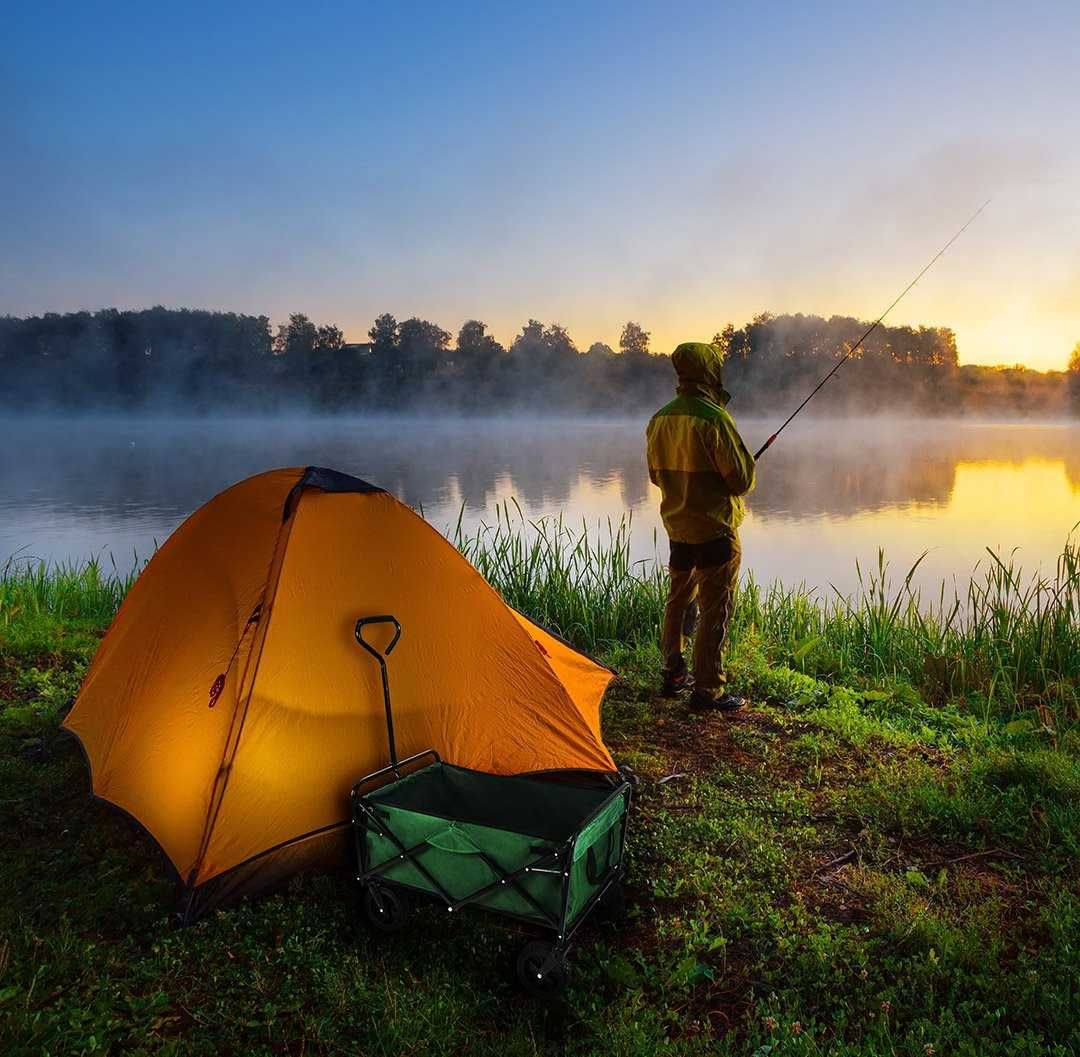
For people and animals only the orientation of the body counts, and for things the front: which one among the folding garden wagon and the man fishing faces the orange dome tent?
the folding garden wagon

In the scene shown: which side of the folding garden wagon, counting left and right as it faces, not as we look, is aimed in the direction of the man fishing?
right

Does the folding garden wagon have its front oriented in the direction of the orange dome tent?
yes

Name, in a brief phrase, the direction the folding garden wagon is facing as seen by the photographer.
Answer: facing away from the viewer and to the left of the viewer

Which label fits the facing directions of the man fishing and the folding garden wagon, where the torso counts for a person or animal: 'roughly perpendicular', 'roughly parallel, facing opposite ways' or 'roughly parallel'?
roughly perpendicular

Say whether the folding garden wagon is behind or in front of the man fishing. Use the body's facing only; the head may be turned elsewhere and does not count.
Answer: behind

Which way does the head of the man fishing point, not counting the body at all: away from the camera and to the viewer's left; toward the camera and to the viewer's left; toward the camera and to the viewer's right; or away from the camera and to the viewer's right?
away from the camera and to the viewer's right

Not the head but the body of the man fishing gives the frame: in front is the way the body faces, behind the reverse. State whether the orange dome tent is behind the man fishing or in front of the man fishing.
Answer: behind

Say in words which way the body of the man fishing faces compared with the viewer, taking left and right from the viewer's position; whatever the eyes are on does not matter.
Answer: facing away from the viewer and to the right of the viewer
